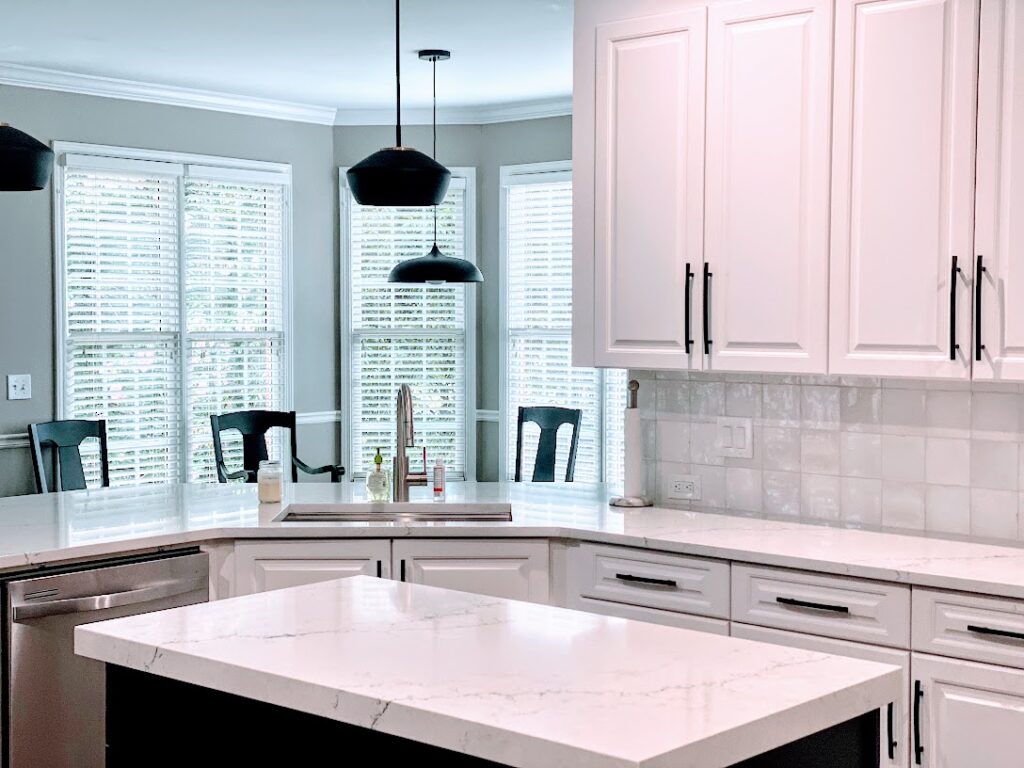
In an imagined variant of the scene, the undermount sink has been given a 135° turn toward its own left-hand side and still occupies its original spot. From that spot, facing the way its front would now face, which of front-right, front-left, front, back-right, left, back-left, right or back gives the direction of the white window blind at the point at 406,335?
front-left

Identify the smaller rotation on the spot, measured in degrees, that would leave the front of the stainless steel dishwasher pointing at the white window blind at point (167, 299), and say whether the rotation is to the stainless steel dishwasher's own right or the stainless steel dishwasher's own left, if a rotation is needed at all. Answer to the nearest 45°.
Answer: approximately 135° to the stainless steel dishwasher's own left

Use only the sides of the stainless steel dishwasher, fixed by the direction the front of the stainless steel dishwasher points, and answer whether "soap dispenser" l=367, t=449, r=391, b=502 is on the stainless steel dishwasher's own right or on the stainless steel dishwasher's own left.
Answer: on the stainless steel dishwasher's own left

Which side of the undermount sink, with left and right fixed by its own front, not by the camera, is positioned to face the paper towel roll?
left

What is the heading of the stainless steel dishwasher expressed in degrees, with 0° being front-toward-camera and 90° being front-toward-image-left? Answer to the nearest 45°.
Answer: approximately 315°

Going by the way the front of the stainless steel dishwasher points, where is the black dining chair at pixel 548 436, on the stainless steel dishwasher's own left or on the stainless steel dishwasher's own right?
on the stainless steel dishwasher's own left

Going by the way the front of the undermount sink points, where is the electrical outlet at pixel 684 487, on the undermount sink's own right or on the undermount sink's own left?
on the undermount sink's own left

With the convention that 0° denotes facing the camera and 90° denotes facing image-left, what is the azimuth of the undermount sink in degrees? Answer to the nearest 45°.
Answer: approximately 0°

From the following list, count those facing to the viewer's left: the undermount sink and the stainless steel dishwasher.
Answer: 0
